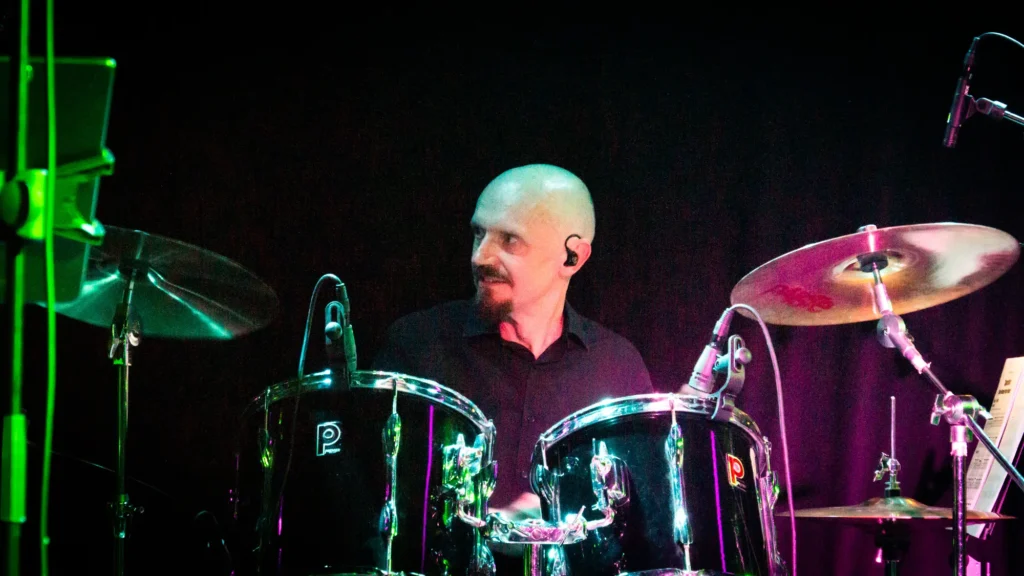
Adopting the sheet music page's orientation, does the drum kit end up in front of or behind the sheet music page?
in front

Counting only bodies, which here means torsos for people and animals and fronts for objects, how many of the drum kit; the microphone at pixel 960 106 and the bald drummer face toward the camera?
2

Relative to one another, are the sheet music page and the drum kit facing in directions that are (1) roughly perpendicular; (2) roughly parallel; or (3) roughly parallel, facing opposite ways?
roughly perpendicular

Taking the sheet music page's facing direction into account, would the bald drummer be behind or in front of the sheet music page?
in front

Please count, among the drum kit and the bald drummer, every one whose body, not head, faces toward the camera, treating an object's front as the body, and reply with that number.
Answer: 2

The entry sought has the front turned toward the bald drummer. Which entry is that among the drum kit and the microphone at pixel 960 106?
the microphone

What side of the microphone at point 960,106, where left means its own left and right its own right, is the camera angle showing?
left

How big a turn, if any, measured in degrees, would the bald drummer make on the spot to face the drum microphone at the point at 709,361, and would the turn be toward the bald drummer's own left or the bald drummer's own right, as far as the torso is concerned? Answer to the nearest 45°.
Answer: approximately 45° to the bald drummer's own left
